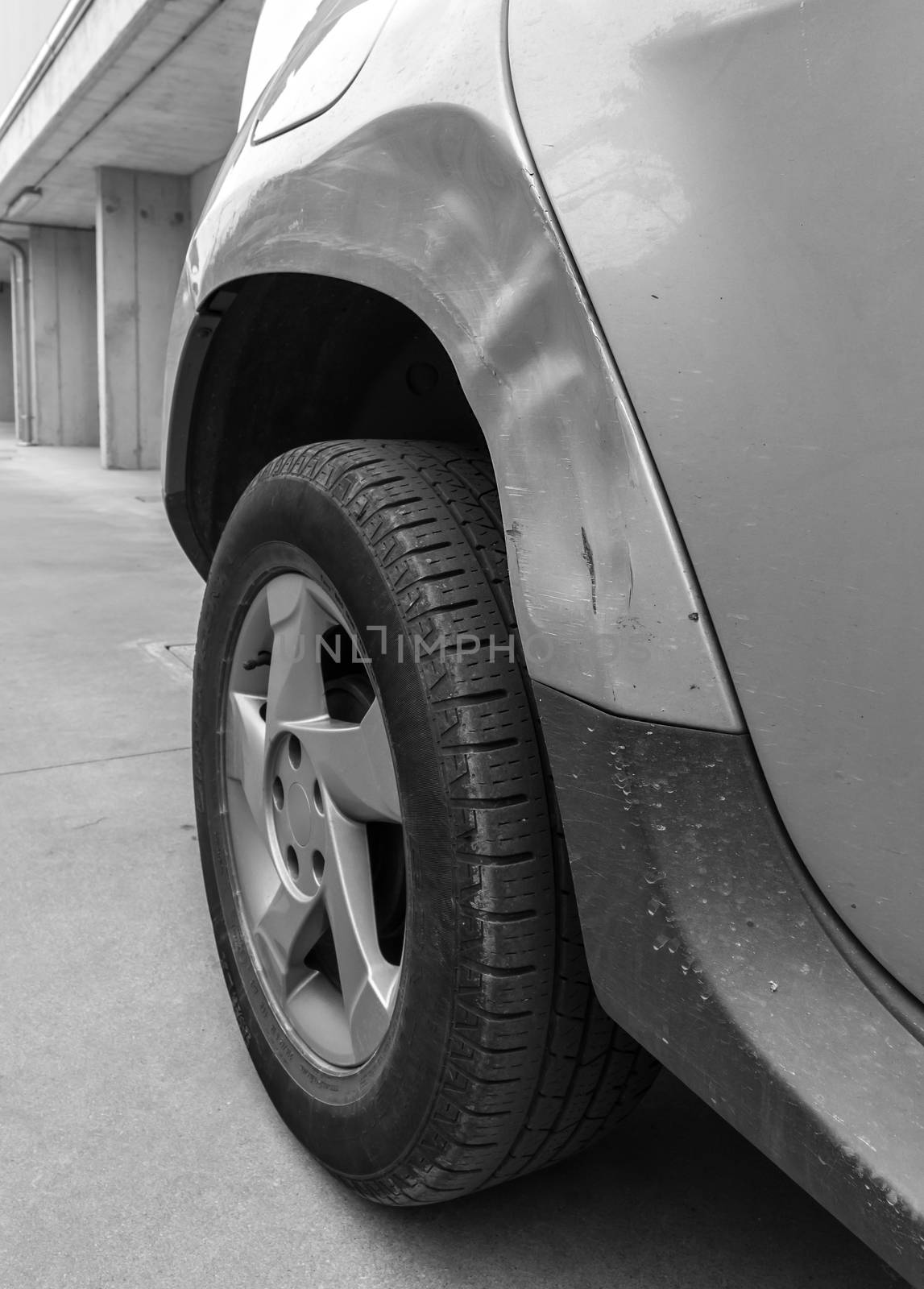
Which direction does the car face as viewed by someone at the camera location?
facing the viewer and to the right of the viewer

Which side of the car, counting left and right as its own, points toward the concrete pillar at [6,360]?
back

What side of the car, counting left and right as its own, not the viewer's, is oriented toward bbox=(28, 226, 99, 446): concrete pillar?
back

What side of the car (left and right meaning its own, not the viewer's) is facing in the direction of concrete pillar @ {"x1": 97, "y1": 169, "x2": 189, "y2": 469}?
back

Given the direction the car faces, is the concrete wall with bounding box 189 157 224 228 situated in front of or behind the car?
behind
